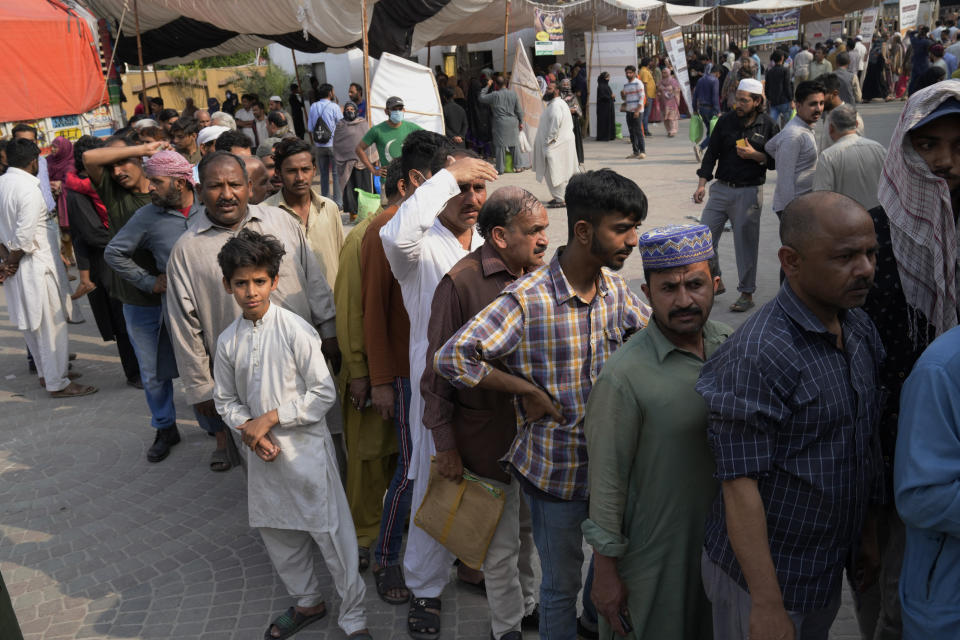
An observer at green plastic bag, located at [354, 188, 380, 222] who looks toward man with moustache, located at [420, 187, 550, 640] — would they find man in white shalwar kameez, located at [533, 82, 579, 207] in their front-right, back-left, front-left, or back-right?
back-left

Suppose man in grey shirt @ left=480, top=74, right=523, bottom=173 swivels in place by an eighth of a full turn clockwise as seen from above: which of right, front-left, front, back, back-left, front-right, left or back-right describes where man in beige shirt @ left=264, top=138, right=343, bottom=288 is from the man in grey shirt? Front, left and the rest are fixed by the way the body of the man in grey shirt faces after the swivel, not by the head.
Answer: back-right

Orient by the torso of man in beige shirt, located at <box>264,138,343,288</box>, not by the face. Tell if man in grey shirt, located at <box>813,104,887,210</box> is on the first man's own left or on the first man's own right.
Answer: on the first man's own left

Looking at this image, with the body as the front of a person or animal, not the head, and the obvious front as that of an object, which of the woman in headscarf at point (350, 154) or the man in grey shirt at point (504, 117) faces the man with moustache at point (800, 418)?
the woman in headscarf

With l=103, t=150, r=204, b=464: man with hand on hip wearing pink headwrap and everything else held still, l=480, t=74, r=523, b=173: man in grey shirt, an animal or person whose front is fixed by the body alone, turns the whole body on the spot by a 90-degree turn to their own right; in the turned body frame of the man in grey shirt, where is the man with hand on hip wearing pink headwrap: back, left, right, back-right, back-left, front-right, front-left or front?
right

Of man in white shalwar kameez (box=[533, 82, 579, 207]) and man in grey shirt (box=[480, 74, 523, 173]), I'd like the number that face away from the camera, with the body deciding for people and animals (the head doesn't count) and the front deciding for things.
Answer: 1

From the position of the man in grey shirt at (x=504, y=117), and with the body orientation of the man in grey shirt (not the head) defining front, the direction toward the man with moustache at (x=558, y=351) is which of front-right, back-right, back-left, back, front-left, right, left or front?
back

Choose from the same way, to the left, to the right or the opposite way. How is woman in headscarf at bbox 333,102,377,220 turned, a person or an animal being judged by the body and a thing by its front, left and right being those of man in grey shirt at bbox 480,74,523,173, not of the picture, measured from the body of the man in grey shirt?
the opposite way
